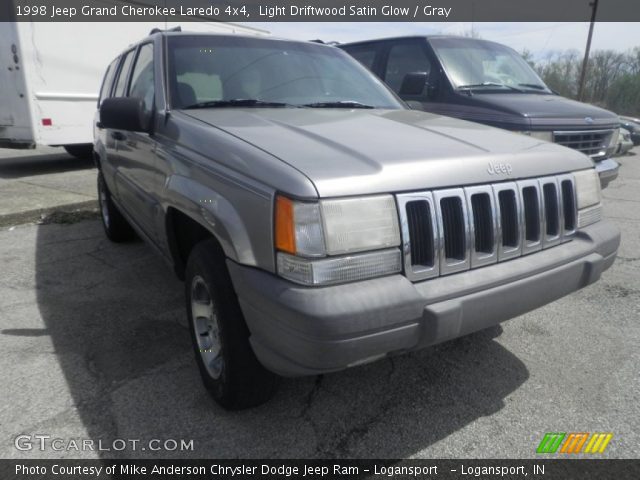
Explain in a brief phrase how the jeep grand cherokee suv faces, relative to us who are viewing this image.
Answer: facing the viewer and to the right of the viewer

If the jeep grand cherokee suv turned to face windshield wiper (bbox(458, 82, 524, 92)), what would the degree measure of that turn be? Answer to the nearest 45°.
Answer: approximately 135° to its left

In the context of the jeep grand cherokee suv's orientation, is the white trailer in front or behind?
behind
